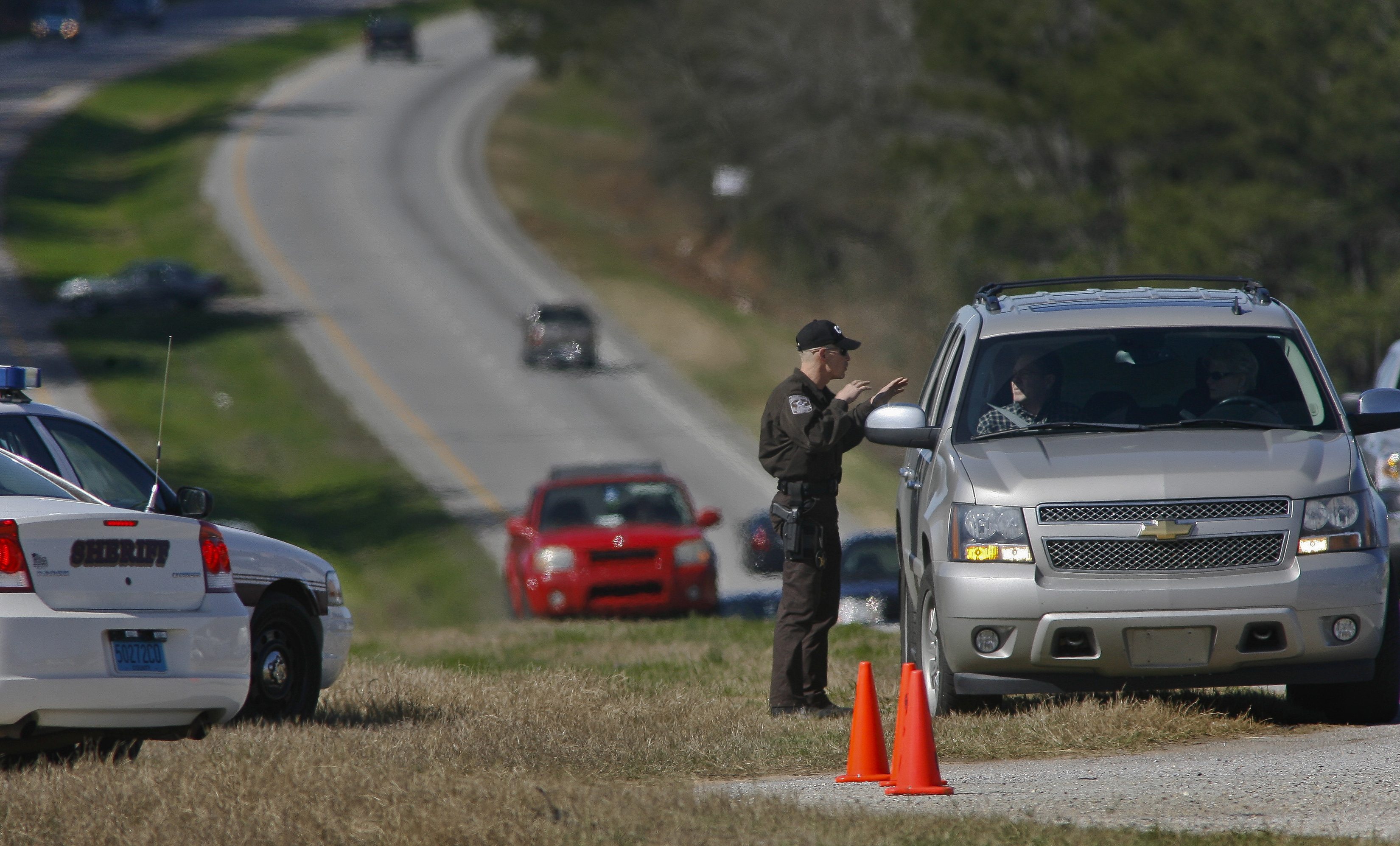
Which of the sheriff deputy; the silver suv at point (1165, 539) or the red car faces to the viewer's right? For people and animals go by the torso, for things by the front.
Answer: the sheriff deputy

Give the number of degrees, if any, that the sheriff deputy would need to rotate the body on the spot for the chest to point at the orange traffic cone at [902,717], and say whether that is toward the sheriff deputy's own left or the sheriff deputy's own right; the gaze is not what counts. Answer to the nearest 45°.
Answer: approximately 90° to the sheriff deputy's own right

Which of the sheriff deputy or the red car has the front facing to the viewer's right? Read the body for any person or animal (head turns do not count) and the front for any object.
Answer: the sheriff deputy

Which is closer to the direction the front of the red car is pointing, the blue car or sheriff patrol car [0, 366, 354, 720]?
the sheriff patrol car

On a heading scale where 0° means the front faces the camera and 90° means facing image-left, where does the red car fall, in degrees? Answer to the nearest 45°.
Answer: approximately 0°

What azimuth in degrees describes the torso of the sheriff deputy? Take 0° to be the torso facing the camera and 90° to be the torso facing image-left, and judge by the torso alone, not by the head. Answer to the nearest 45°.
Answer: approximately 270°

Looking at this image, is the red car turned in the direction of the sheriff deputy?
yes

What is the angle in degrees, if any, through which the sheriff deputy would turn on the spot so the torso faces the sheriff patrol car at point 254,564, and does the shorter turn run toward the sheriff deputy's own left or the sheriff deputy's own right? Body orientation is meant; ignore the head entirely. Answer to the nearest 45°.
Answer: approximately 180°

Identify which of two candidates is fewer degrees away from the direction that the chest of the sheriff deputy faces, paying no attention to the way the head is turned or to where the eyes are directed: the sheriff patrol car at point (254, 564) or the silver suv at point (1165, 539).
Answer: the silver suv
